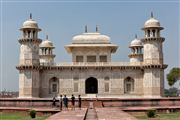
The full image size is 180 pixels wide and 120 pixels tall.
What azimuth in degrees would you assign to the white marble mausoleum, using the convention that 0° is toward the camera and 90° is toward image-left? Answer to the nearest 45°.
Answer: approximately 0°
